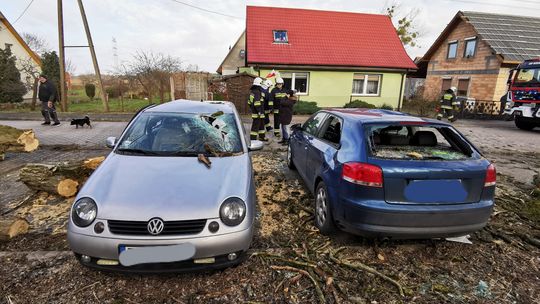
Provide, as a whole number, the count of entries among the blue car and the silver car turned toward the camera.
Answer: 1

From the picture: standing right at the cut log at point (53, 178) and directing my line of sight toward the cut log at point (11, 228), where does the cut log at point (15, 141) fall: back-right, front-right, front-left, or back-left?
back-right

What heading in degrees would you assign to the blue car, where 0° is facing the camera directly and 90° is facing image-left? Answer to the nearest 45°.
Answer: approximately 135°

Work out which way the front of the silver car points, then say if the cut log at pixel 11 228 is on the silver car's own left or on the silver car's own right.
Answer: on the silver car's own right

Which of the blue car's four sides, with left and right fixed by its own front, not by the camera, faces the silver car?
left

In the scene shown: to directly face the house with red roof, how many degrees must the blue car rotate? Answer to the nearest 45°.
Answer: approximately 45° to its right

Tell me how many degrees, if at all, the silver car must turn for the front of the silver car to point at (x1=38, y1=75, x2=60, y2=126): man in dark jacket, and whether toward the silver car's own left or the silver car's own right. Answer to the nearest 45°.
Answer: approximately 180°

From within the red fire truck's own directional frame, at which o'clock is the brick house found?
The brick house is roughly at 4 o'clock from the red fire truck.

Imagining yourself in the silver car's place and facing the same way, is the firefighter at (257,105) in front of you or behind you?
behind

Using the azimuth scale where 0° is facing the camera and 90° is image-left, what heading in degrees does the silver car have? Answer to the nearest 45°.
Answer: approximately 0°

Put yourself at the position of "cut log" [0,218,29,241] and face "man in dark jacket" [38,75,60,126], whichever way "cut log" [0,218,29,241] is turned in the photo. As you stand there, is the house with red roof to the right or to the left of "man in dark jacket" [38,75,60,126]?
right

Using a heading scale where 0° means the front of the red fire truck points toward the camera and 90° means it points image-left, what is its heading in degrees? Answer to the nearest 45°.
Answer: approximately 45°
